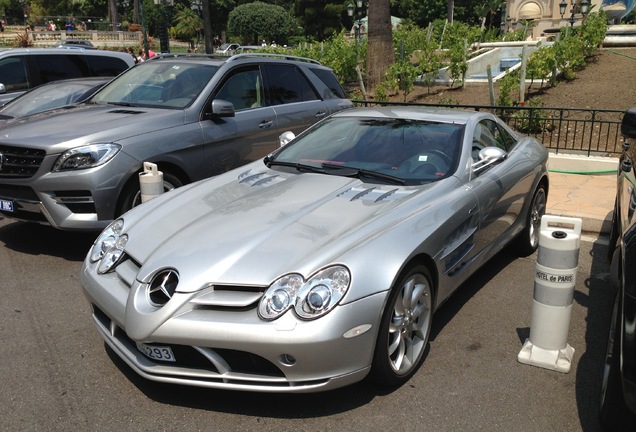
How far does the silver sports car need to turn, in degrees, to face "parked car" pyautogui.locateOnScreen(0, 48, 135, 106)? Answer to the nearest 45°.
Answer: approximately 90° to its right

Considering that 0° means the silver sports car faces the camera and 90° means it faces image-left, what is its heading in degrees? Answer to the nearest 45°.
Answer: approximately 45°

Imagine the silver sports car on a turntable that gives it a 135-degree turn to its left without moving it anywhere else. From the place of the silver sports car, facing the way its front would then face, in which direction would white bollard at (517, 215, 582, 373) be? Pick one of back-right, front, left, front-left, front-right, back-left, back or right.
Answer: front

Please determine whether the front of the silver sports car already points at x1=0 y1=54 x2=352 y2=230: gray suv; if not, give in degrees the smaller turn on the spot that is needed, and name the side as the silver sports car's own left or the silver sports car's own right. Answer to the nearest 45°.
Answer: approximately 90° to the silver sports car's own right

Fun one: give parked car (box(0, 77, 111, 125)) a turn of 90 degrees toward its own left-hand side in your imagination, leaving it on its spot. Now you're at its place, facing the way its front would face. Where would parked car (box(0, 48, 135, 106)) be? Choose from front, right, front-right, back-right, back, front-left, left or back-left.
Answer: back-left

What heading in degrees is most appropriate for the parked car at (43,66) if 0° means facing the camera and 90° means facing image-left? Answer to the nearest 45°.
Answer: approximately 45°

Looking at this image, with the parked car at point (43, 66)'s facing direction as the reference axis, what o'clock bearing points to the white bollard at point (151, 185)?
The white bollard is roughly at 10 o'clock from the parked car.

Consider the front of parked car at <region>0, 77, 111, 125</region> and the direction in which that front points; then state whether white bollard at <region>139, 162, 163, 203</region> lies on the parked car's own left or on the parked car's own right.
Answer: on the parked car's own left

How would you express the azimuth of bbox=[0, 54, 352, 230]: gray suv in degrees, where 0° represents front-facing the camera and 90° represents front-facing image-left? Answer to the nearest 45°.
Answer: approximately 45°

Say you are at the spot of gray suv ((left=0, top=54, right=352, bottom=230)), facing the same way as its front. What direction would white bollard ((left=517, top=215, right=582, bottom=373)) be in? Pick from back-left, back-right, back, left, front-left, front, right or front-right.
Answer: left

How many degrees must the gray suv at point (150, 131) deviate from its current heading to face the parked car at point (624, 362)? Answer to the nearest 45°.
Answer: approximately 90° to its left
